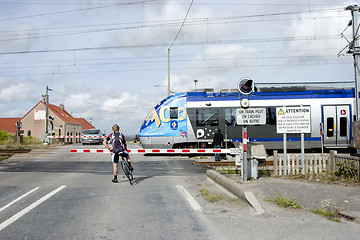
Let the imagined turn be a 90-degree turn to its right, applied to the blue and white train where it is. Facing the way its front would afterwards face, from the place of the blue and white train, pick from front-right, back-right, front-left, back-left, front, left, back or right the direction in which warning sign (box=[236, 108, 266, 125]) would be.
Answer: back

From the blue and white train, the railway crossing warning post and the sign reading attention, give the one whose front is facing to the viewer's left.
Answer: the blue and white train

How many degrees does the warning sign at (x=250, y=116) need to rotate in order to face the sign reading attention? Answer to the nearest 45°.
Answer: approximately 135° to its left

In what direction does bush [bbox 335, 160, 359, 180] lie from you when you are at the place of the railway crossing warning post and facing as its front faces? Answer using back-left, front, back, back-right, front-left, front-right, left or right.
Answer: left

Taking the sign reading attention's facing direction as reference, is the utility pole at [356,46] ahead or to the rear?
to the rear

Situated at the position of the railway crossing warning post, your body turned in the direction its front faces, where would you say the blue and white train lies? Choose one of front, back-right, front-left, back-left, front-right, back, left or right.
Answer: back

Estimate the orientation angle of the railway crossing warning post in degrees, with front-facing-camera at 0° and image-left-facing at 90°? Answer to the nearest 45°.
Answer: approximately 0°

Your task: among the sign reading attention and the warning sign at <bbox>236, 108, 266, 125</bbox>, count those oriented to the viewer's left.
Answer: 0

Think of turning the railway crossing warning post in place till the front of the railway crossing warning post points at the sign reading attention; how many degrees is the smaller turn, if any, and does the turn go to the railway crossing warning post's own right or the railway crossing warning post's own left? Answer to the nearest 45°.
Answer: approximately 135° to the railway crossing warning post's own left

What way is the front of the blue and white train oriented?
to the viewer's left

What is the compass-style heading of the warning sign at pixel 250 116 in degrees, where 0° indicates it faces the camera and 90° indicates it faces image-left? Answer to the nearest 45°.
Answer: approximately 0°

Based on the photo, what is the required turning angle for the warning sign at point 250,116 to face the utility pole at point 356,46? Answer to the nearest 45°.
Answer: approximately 135° to its left
